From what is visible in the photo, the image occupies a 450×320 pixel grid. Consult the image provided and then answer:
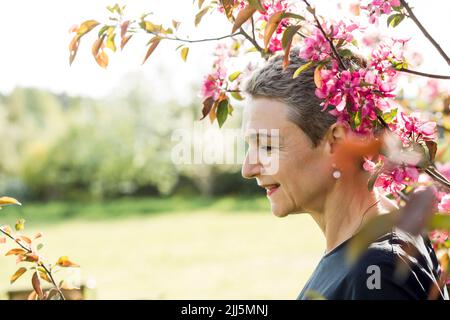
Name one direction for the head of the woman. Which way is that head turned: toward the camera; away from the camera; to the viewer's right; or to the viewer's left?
to the viewer's left

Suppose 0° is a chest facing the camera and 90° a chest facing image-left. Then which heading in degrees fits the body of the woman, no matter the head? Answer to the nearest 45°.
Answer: approximately 90°
